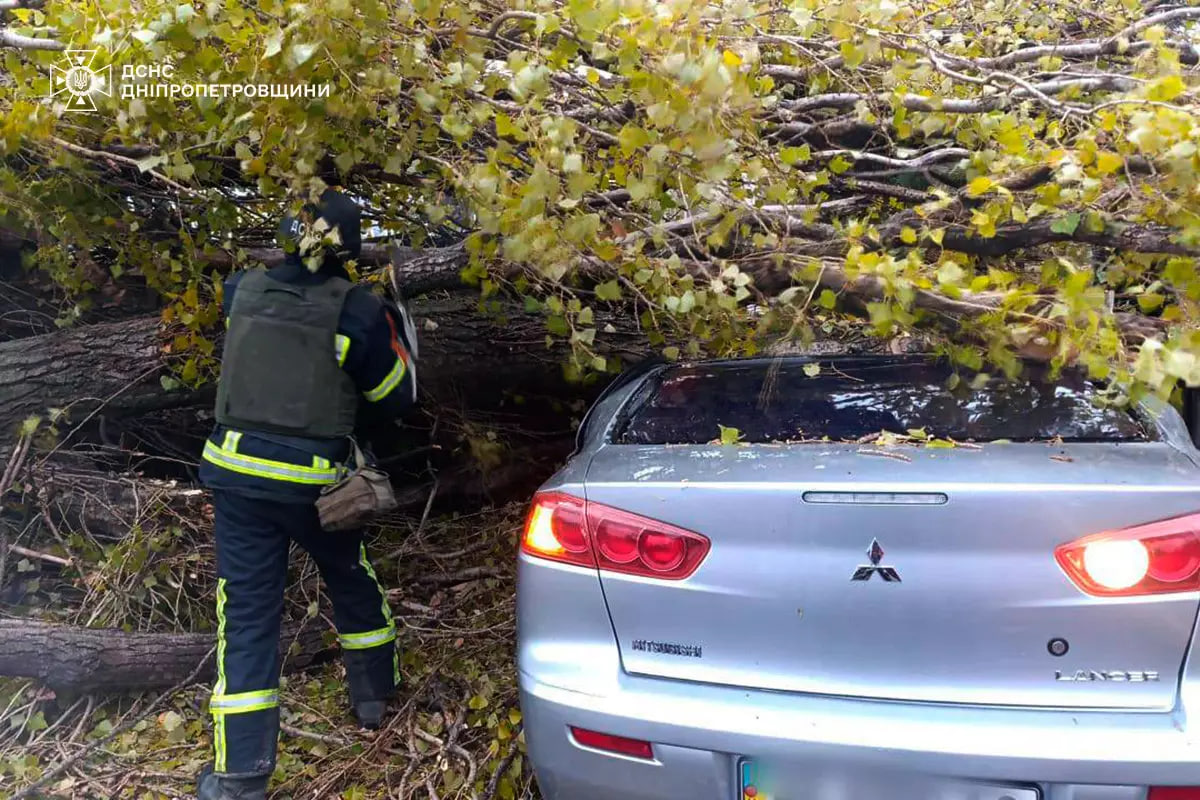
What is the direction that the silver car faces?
away from the camera

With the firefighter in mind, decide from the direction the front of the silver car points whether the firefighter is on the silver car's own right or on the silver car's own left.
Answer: on the silver car's own left

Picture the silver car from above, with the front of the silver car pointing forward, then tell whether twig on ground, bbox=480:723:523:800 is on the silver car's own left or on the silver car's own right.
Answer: on the silver car's own left

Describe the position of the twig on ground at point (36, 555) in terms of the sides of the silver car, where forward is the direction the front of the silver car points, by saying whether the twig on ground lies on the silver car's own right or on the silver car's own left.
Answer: on the silver car's own left
